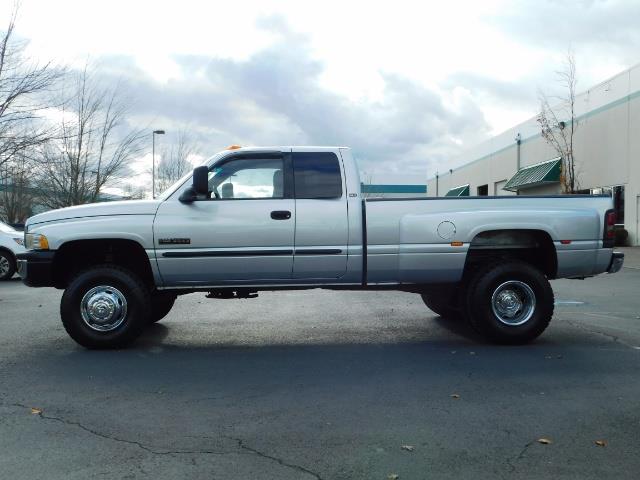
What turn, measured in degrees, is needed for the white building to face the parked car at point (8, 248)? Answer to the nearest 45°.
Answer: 0° — it already faces it

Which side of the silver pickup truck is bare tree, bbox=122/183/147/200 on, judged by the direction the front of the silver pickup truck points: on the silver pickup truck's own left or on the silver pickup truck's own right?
on the silver pickup truck's own right

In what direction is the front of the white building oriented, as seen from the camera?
facing the viewer and to the left of the viewer

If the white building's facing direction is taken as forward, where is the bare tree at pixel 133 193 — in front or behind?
in front

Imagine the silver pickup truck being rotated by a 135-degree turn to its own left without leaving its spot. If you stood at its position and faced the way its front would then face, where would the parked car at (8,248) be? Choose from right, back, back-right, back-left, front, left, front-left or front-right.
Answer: back

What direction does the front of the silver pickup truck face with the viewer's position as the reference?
facing to the left of the viewer

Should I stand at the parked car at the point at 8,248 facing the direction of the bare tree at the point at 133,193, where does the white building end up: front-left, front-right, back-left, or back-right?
front-right

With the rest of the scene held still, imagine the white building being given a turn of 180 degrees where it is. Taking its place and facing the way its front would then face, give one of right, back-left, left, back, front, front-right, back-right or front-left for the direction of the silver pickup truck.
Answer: back-right
